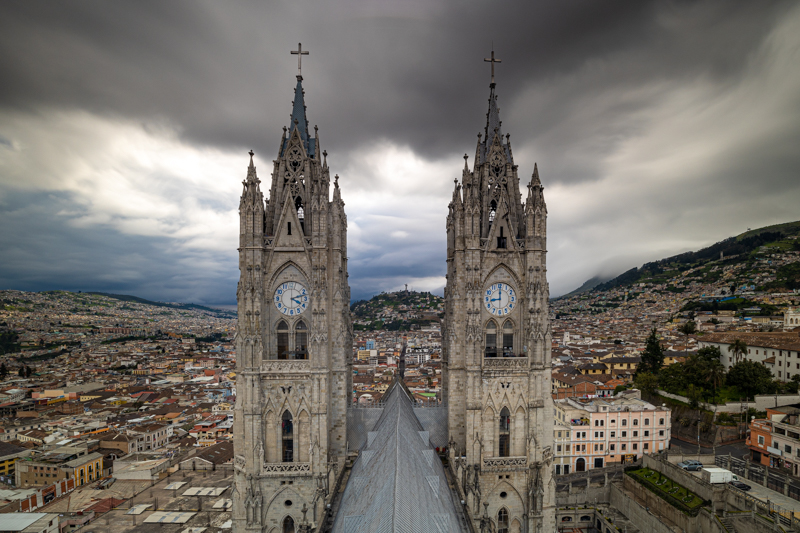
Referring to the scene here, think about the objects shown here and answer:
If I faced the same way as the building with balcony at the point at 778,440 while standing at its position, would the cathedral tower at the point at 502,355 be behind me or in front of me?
in front

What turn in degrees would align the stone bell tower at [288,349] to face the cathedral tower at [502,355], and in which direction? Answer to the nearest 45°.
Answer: approximately 90° to its left

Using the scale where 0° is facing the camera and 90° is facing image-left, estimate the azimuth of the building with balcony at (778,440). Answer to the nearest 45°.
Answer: approximately 45°

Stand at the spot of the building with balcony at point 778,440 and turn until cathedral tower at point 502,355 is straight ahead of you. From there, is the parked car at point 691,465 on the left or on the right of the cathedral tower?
right

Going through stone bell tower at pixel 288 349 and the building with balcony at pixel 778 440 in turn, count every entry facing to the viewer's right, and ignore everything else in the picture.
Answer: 0

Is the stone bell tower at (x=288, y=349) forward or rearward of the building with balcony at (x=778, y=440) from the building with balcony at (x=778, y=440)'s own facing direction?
forward

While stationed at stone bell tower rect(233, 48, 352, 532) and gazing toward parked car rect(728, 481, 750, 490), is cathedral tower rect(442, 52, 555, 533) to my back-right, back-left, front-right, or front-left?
front-right
